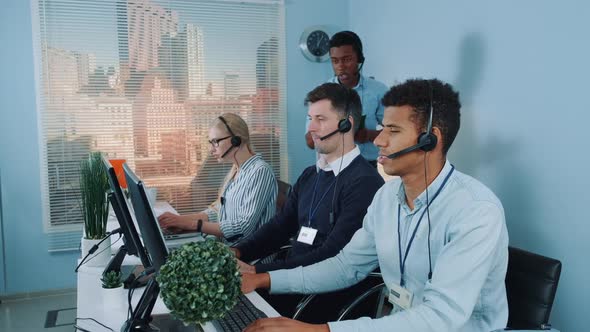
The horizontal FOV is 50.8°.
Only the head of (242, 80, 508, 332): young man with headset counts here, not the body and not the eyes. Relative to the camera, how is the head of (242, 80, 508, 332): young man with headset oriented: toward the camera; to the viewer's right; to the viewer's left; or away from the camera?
to the viewer's left

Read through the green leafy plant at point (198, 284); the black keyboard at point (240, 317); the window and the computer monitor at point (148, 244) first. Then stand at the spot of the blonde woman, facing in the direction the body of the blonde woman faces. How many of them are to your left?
3

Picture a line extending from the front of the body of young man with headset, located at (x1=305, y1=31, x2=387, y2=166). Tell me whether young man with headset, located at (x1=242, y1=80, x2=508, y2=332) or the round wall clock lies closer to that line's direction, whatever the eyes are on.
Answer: the young man with headset

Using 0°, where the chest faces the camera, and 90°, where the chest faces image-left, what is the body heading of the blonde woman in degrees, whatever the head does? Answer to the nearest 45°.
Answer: approximately 90°

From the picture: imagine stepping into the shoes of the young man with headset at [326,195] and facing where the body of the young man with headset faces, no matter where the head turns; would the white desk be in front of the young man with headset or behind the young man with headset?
in front

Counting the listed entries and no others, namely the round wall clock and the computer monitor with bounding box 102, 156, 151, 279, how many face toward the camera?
1

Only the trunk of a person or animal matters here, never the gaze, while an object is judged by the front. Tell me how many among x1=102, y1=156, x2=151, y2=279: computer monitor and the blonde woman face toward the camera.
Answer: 0

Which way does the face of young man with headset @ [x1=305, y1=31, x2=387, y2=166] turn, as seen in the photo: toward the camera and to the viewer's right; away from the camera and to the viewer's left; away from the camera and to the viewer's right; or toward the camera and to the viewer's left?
toward the camera and to the viewer's left

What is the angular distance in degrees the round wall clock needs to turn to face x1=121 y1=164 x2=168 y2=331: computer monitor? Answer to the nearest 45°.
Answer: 0° — it already faces it

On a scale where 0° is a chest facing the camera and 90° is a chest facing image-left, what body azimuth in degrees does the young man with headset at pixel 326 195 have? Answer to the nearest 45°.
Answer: approximately 45°

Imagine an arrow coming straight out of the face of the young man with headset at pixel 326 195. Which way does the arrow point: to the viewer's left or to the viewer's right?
to the viewer's left

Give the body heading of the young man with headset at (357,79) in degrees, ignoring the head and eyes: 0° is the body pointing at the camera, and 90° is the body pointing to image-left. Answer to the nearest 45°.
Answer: approximately 45°

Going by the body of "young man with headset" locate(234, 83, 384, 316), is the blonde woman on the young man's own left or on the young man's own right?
on the young man's own right

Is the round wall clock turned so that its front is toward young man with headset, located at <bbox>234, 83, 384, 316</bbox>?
yes

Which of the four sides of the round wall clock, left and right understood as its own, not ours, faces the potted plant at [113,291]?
front

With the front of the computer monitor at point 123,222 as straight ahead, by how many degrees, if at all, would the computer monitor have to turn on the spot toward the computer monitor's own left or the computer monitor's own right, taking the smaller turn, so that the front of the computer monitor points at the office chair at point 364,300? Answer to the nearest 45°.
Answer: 0° — it already faces it
